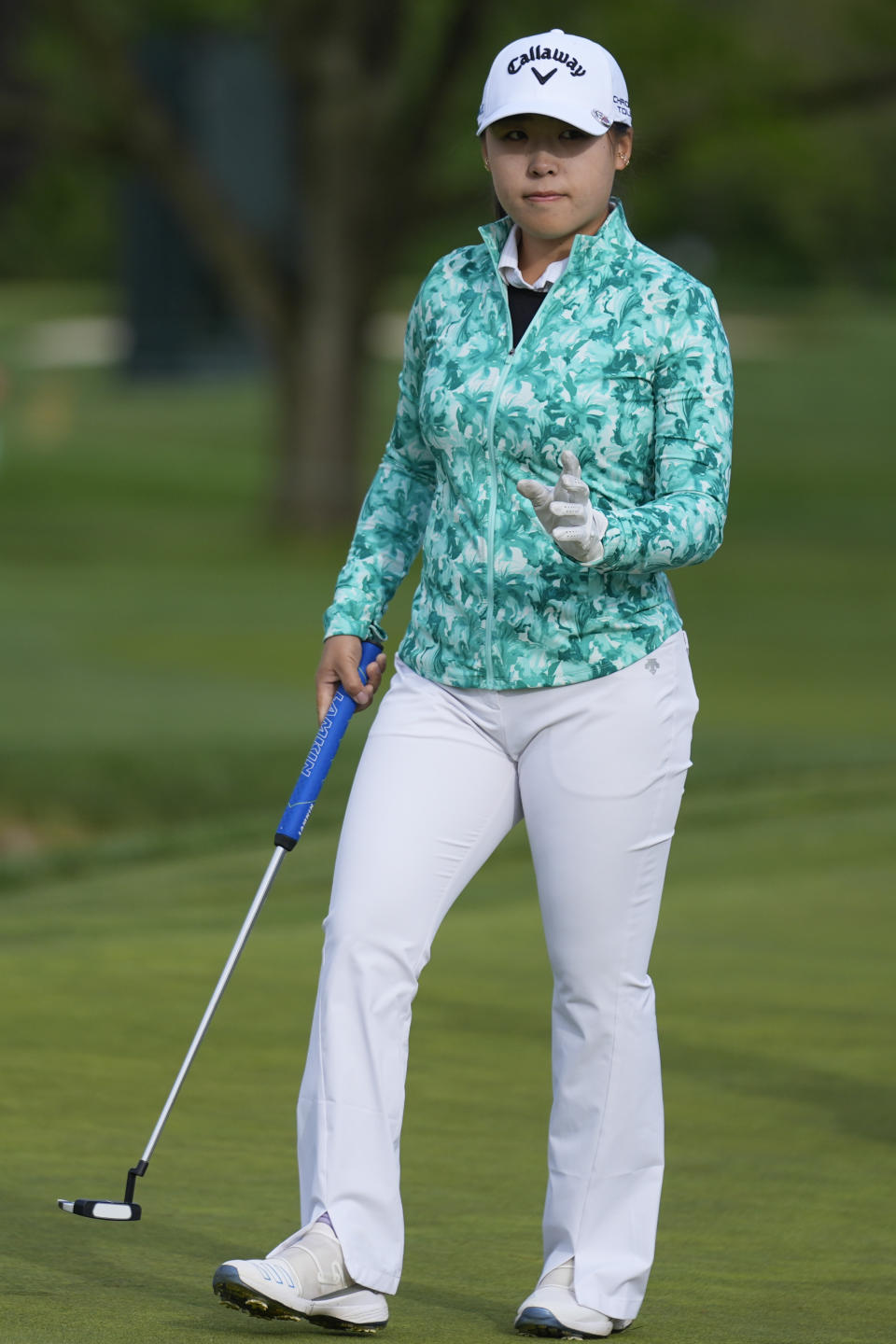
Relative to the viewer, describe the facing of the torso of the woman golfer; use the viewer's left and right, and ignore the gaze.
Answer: facing the viewer and to the left of the viewer

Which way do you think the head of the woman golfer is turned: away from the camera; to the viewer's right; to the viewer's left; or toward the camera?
toward the camera
